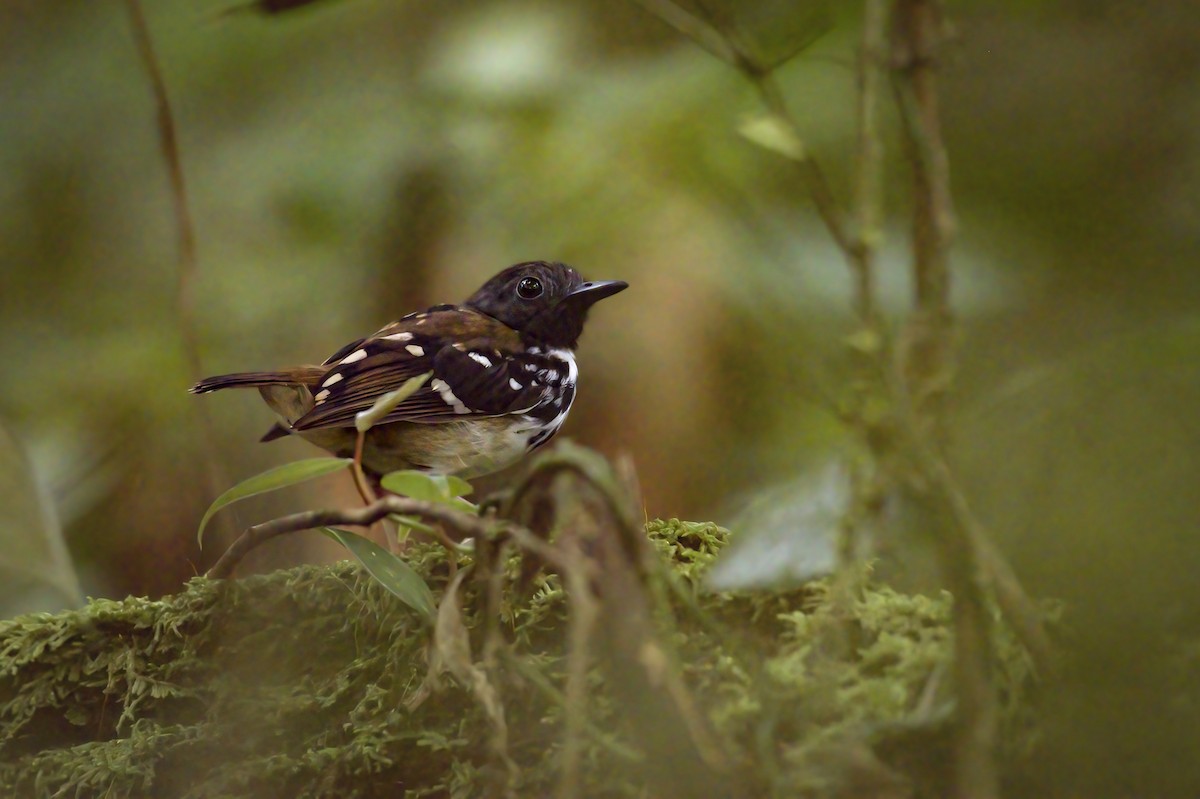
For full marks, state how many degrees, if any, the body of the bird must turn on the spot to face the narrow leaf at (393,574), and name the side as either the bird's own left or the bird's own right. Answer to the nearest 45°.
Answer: approximately 90° to the bird's own right

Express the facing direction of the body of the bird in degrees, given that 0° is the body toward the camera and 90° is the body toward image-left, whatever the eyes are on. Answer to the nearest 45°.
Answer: approximately 270°
